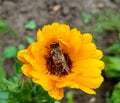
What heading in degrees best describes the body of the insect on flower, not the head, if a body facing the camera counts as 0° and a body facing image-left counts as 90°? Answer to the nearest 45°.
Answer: approximately 180°

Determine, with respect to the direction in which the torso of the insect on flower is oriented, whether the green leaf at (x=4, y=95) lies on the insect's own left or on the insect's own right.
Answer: on the insect's own left

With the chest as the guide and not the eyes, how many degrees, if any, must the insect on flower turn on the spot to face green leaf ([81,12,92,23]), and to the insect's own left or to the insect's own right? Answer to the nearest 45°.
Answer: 0° — it already faces it
